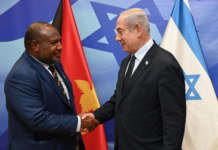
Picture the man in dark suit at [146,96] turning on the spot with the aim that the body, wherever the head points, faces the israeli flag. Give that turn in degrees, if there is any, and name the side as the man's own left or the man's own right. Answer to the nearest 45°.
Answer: approximately 180°

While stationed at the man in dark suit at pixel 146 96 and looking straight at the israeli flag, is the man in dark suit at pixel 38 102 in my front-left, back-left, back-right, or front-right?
back-left

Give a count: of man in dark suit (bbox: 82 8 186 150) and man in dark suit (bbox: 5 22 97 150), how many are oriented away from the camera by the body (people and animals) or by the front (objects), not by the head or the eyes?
0

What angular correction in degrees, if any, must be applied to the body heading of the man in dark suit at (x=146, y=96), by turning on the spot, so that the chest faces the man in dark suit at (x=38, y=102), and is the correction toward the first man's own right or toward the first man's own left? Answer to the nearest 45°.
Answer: approximately 45° to the first man's own right

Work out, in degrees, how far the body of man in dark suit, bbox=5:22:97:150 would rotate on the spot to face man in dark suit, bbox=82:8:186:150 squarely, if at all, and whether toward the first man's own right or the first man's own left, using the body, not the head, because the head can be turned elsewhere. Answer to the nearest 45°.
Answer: approximately 45° to the first man's own left

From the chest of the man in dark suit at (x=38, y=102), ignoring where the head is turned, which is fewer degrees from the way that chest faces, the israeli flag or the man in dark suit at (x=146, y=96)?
the man in dark suit

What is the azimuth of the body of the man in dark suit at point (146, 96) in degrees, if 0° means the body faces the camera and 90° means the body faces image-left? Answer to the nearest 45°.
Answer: approximately 45°

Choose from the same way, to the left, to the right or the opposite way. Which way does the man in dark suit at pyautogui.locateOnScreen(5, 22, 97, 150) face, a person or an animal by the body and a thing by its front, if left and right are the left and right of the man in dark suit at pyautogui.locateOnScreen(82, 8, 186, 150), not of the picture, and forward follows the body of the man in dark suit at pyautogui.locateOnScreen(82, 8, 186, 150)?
to the left

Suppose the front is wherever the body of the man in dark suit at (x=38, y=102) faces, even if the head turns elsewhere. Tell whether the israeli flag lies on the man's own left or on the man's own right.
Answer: on the man's own left

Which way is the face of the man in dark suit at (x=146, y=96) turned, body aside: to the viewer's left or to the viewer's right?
to the viewer's left
